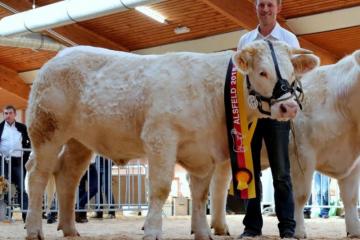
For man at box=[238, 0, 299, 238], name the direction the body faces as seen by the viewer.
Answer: toward the camera

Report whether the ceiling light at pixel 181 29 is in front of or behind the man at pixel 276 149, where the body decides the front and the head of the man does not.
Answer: behind

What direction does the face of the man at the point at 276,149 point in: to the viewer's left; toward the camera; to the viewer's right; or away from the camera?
toward the camera

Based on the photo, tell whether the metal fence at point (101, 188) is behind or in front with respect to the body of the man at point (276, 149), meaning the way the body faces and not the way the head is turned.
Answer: behind

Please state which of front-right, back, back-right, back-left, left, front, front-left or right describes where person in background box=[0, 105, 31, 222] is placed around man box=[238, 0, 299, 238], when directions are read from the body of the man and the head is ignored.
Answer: back-right

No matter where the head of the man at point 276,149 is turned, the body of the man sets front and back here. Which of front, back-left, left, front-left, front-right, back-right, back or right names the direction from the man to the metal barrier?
back-right

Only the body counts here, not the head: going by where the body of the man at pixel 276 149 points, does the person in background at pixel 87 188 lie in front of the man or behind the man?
behind

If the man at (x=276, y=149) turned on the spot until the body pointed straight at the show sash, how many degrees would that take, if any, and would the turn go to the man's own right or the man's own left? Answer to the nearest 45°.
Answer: approximately 45° to the man's own right
